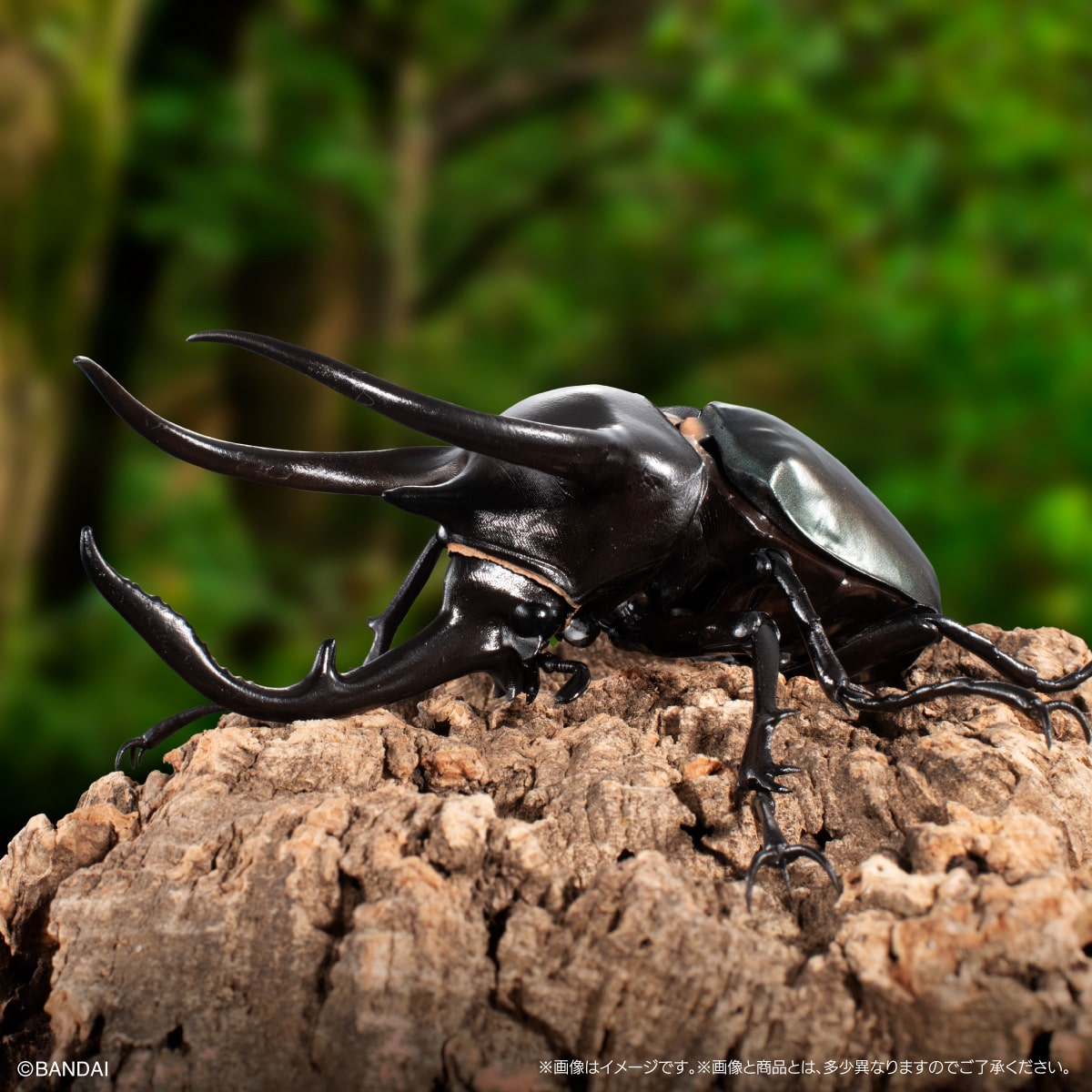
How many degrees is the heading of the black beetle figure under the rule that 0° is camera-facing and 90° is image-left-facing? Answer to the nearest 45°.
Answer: approximately 45°
